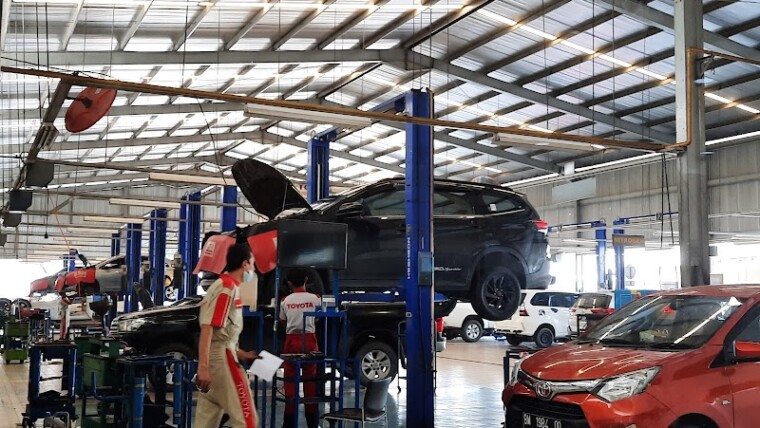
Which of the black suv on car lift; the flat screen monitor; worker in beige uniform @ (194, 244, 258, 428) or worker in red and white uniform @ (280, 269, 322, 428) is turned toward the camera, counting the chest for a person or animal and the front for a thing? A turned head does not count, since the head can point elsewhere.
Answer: the flat screen monitor

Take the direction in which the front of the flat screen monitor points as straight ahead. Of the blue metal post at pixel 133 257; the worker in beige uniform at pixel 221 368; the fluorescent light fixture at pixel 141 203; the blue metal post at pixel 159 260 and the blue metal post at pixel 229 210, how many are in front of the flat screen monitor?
1

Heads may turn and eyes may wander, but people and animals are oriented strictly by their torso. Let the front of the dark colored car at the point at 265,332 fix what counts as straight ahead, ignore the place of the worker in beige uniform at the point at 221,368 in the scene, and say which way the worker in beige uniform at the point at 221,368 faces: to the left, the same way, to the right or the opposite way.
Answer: the opposite way

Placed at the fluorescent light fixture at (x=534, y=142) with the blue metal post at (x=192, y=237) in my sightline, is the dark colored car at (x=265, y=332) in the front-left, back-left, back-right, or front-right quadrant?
front-left

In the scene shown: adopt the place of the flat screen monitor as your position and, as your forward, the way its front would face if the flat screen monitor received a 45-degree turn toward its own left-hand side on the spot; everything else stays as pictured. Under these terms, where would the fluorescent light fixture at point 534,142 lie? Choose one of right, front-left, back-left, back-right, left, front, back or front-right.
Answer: left

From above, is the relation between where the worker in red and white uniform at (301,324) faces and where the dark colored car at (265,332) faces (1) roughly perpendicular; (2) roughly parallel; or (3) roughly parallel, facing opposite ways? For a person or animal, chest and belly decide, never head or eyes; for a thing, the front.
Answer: roughly perpendicular

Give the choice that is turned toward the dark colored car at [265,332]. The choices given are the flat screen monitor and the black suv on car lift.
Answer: the black suv on car lift

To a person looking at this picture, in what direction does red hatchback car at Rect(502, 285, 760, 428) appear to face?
facing the viewer and to the left of the viewer

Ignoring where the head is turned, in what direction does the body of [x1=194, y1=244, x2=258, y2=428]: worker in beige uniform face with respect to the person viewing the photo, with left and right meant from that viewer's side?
facing to the right of the viewer

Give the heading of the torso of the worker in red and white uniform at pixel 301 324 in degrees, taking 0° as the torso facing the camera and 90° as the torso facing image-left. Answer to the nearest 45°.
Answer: approximately 180°

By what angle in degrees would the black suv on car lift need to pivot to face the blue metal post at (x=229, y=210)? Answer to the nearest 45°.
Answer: approximately 45° to its right

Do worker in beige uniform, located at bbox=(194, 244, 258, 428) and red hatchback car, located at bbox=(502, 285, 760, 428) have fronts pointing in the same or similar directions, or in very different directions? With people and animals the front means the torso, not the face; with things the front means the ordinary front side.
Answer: very different directions

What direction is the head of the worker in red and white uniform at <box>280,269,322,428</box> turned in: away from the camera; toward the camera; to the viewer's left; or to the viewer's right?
away from the camera

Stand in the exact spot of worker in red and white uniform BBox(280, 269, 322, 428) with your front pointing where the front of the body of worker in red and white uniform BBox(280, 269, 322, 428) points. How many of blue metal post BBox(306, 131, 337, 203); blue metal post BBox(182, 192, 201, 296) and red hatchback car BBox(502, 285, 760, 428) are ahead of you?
2

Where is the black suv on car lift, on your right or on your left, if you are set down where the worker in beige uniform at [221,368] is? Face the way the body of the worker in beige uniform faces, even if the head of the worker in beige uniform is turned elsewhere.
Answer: on your left

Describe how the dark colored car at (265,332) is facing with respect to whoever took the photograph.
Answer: facing to the left of the viewer

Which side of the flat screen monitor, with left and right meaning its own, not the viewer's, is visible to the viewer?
front

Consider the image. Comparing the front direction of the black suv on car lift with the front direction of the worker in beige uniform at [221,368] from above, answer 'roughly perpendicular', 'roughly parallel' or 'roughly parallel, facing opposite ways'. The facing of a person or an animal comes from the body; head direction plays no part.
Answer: roughly parallel, facing opposite ways

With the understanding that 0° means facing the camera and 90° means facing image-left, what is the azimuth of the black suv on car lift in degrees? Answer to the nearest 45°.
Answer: approximately 90°
